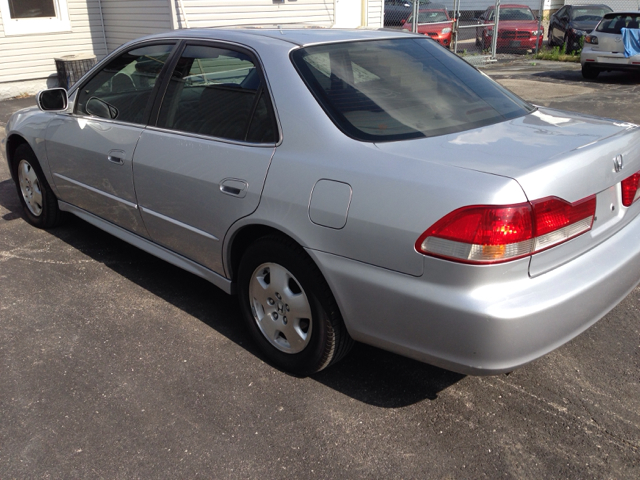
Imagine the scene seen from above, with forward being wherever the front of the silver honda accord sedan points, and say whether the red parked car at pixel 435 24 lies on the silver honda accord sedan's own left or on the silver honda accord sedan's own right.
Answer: on the silver honda accord sedan's own right

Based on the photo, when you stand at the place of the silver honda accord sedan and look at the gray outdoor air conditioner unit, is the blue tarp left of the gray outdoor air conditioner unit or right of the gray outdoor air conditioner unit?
right

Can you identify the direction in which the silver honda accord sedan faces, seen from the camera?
facing away from the viewer and to the left of the viewer

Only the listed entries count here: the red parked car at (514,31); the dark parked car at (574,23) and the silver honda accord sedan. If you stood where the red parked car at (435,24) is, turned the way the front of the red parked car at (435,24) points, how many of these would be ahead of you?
1

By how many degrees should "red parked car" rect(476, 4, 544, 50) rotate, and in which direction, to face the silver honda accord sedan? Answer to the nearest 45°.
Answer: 0° — it already faces it

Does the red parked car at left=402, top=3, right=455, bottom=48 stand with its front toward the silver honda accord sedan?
yes

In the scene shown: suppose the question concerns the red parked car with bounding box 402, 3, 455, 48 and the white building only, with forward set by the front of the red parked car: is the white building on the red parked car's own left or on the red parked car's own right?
on the red parked car's own right

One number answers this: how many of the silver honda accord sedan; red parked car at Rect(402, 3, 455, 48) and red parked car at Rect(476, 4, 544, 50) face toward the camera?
2

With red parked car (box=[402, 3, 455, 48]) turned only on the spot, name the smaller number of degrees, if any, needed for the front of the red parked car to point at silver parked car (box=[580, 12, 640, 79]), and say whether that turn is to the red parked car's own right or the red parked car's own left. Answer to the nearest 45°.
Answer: approximately 45° to the red parked car's own left

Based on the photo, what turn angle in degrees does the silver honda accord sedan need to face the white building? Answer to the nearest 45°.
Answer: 0° — it already faces it

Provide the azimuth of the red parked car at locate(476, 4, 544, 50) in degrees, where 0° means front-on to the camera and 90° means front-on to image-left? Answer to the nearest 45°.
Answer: approximately 0°

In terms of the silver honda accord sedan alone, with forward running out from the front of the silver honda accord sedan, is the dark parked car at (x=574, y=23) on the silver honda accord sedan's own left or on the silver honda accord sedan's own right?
on the silver honda accord sedan's own right

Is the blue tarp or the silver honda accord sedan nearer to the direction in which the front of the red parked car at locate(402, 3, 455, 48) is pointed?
the silver honda accord sedan
